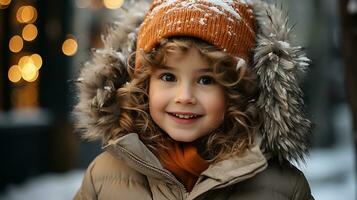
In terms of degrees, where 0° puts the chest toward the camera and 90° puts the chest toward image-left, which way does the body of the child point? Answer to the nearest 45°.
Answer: approximately 0°
